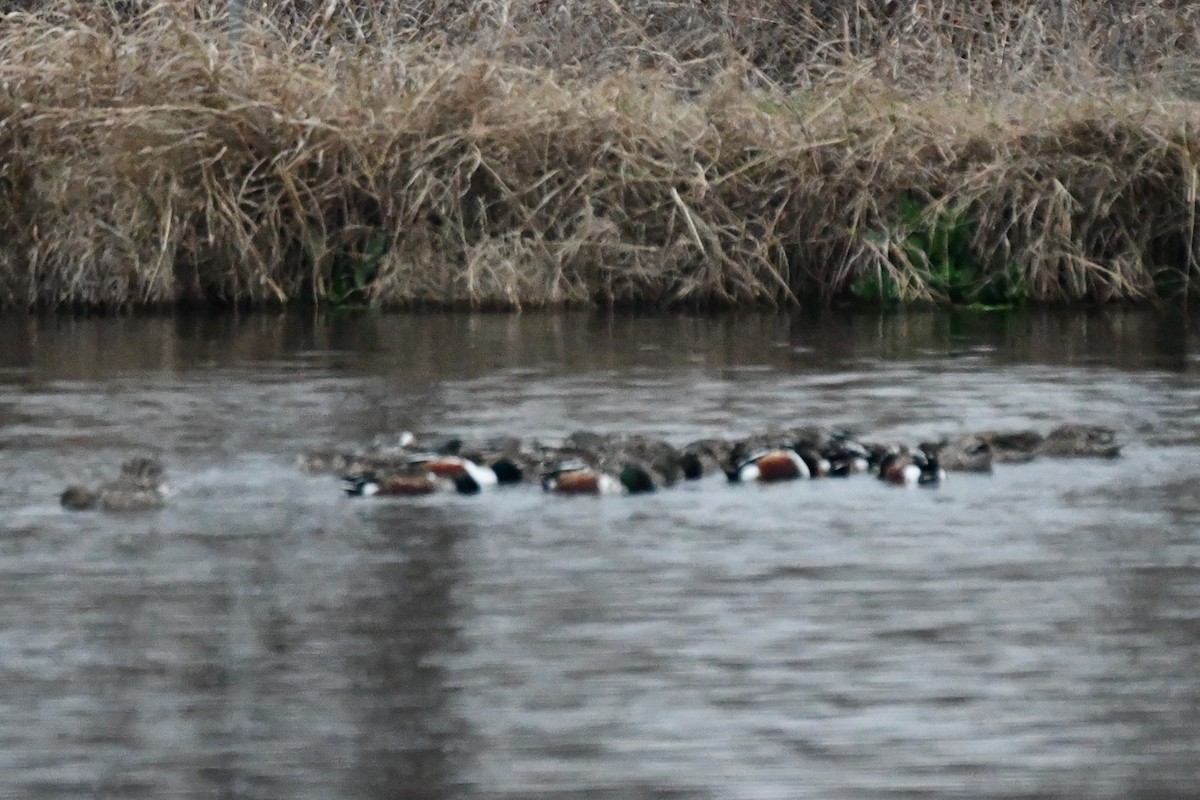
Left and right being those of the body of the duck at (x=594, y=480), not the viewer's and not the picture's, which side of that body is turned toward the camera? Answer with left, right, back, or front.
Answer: right

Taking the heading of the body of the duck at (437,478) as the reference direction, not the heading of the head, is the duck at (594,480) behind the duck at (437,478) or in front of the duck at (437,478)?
in front

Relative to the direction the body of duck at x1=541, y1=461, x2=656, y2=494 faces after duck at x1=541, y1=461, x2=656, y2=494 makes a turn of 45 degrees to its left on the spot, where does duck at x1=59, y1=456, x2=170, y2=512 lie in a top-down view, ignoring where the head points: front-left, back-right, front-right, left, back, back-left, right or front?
back-left

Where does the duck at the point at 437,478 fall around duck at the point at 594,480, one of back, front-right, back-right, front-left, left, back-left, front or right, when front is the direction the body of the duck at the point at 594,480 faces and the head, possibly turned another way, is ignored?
back

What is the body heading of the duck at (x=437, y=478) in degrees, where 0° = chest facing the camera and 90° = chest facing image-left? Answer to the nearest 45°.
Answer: approximately 270°
